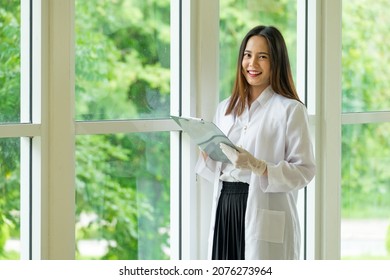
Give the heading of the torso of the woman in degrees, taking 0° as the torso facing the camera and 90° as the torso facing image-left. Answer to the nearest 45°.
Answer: approximately 45°

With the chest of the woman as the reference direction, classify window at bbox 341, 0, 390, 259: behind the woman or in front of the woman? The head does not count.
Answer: behind
